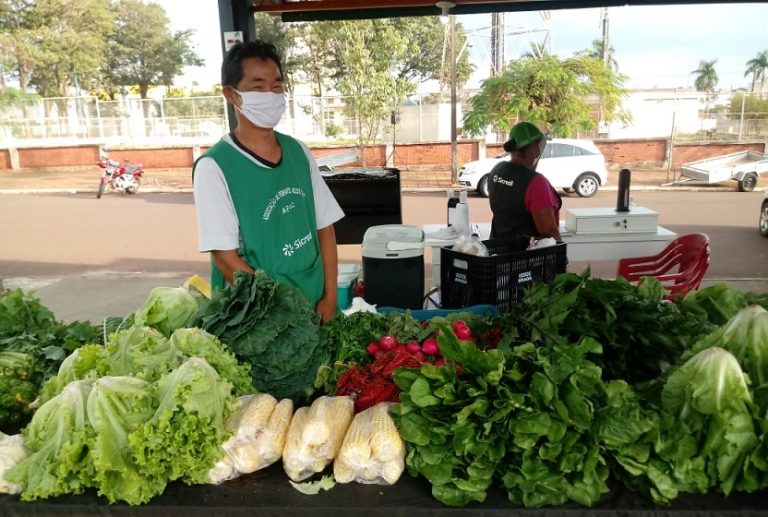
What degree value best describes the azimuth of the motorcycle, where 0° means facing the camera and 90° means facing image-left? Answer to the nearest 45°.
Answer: approximately 45°

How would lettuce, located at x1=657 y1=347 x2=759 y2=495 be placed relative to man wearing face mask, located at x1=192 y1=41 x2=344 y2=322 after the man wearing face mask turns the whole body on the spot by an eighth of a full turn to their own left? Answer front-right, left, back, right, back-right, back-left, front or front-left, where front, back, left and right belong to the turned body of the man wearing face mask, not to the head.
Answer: front-right

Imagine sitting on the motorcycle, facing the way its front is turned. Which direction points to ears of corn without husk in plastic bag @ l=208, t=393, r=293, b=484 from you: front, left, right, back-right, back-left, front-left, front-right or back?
front-left

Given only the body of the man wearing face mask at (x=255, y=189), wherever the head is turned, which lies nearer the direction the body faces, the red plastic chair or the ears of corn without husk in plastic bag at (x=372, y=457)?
the ears of corn without husk in plastic bag

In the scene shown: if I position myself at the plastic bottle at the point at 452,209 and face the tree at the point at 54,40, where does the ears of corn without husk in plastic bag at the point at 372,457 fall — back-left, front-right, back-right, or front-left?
back-left

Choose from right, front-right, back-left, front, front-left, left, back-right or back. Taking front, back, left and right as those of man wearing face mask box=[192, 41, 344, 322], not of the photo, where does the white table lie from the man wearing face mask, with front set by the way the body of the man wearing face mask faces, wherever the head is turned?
left

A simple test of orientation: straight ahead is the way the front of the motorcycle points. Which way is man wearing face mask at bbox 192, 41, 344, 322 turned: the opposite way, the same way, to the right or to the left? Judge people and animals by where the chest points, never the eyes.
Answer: to the left

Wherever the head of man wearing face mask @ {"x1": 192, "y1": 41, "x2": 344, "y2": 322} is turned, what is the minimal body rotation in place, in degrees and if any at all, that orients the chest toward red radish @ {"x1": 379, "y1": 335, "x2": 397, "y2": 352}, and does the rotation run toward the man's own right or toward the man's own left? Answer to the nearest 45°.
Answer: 0° — they already face it

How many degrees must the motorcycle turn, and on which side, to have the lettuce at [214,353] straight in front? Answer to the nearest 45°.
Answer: approximately 45° to its left

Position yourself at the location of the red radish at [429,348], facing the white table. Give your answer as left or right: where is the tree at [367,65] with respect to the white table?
left
